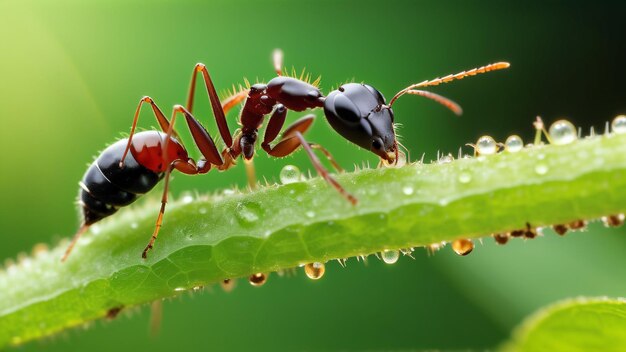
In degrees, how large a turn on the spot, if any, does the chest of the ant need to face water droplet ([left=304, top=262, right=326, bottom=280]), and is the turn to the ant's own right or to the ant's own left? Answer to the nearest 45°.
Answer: approximately 90° to the ant's own right

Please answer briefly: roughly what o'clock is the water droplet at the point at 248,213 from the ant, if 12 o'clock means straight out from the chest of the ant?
The water droplet is roughly at 3 o'clock from the ant.

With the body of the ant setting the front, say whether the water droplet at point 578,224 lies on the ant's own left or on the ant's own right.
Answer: on the ant's own right

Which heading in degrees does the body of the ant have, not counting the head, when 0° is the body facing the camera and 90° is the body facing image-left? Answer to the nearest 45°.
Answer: approximately 270°

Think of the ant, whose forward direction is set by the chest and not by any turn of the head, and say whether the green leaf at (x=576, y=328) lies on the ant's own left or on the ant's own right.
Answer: on the ant's own right
